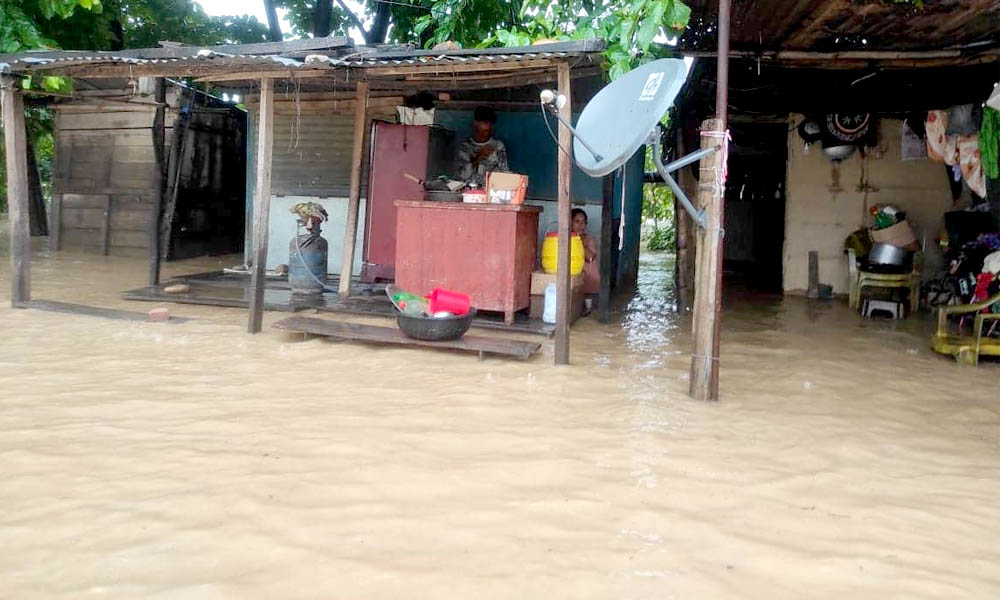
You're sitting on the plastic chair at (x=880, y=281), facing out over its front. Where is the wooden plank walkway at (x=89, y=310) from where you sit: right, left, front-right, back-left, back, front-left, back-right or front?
front-right

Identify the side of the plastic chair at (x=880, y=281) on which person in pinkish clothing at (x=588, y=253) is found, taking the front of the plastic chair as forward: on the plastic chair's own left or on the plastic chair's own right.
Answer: on the plastic chair's own right

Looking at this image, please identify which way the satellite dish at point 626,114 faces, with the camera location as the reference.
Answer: facing the viewer and to the left of the viewer

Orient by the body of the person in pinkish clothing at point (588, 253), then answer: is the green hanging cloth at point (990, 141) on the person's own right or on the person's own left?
on the person's own left

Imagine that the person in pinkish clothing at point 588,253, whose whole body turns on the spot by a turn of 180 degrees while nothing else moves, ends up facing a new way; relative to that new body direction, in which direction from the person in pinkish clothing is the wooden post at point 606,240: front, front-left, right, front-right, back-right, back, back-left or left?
back-right

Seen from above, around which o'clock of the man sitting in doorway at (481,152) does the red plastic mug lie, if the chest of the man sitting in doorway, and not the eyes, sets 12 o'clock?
The red plastic mug is roughly at 12 o'clock from the man sitting in doorway.

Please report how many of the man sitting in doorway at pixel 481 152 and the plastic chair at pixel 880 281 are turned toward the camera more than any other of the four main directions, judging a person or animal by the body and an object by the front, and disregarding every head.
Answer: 2
